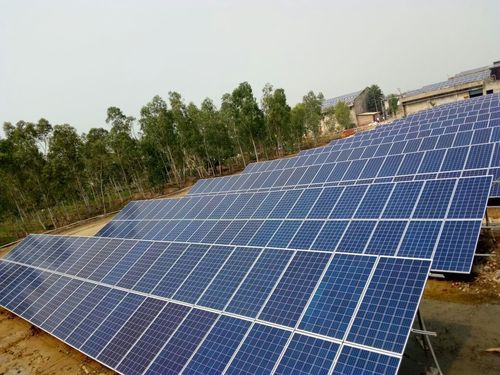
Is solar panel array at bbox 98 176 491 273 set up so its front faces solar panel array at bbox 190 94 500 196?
no

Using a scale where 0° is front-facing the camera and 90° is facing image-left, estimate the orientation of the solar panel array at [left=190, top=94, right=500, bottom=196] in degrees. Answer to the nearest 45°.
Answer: approximately 45°

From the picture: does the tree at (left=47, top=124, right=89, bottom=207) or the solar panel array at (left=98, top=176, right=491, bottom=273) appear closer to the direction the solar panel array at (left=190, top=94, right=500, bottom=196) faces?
the solar panel array

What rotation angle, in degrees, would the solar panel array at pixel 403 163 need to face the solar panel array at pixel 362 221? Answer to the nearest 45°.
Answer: approximately 45° to its left

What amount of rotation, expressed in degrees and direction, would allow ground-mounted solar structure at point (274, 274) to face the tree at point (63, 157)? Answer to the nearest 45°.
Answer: approximately 90° to its right

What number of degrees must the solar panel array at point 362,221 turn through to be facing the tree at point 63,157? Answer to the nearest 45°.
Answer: approximately 90° to its right

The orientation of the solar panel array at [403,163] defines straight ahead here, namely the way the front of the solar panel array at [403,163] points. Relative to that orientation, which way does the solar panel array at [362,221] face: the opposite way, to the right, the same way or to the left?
the same way

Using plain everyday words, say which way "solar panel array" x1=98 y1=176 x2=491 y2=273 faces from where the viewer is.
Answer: facing the viewer and to the left of the viewer

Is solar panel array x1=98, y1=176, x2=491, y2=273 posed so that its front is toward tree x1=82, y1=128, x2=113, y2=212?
no

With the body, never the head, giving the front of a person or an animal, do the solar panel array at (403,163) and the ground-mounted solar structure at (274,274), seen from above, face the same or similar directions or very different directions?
same or similar directions

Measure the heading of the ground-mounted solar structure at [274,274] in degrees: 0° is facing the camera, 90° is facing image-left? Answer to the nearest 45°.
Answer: approximately 45°

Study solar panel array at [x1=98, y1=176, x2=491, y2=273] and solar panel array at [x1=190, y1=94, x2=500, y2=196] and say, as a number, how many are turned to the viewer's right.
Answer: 0
